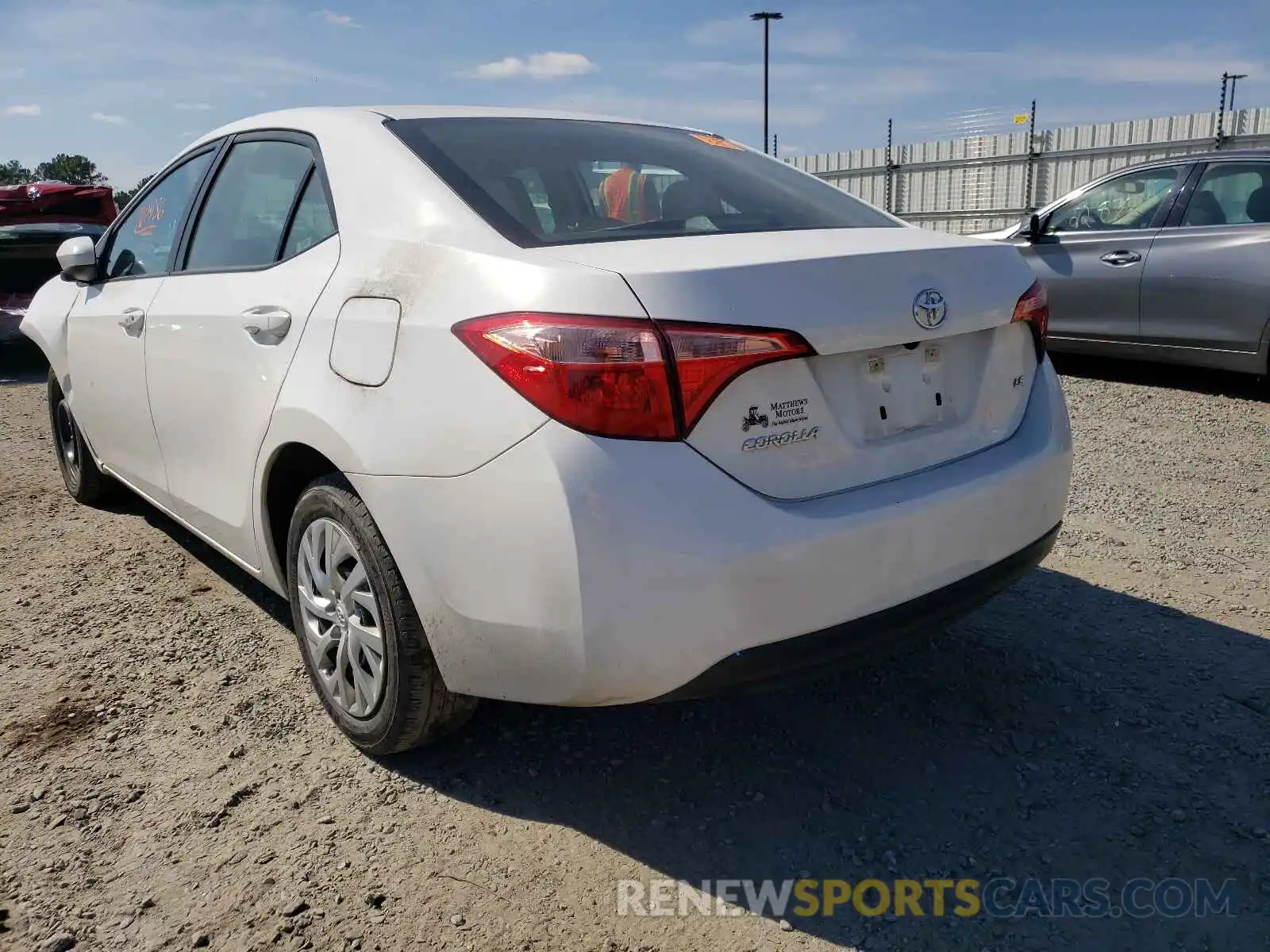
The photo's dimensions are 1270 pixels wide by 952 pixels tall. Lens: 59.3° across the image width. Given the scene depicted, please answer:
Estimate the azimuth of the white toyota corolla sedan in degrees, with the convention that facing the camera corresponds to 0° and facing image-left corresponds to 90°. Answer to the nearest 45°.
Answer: approximately 135°

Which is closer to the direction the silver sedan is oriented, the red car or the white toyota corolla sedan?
the red car

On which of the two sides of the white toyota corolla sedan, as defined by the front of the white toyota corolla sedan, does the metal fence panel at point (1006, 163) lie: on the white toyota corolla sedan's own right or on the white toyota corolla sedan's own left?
on the white toyota corolla sedan's own right

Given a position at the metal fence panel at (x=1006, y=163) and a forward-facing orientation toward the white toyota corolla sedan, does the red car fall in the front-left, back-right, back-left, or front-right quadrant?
front-right

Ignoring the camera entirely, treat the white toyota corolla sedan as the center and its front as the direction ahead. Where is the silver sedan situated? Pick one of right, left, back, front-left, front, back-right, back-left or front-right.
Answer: right

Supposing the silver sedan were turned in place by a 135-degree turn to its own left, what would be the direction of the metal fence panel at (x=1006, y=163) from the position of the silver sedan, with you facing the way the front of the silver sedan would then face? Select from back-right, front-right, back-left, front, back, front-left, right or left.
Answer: back-left

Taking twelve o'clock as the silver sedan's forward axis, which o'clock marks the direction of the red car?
The red car is roughly at 12 o'clock from the silver sedan.

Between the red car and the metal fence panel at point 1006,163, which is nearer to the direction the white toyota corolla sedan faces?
the red car

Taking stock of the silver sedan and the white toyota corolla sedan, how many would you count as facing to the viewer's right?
0

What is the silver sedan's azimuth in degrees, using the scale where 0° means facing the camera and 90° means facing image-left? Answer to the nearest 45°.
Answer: approximately 90°

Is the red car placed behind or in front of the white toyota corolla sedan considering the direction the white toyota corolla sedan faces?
in front
